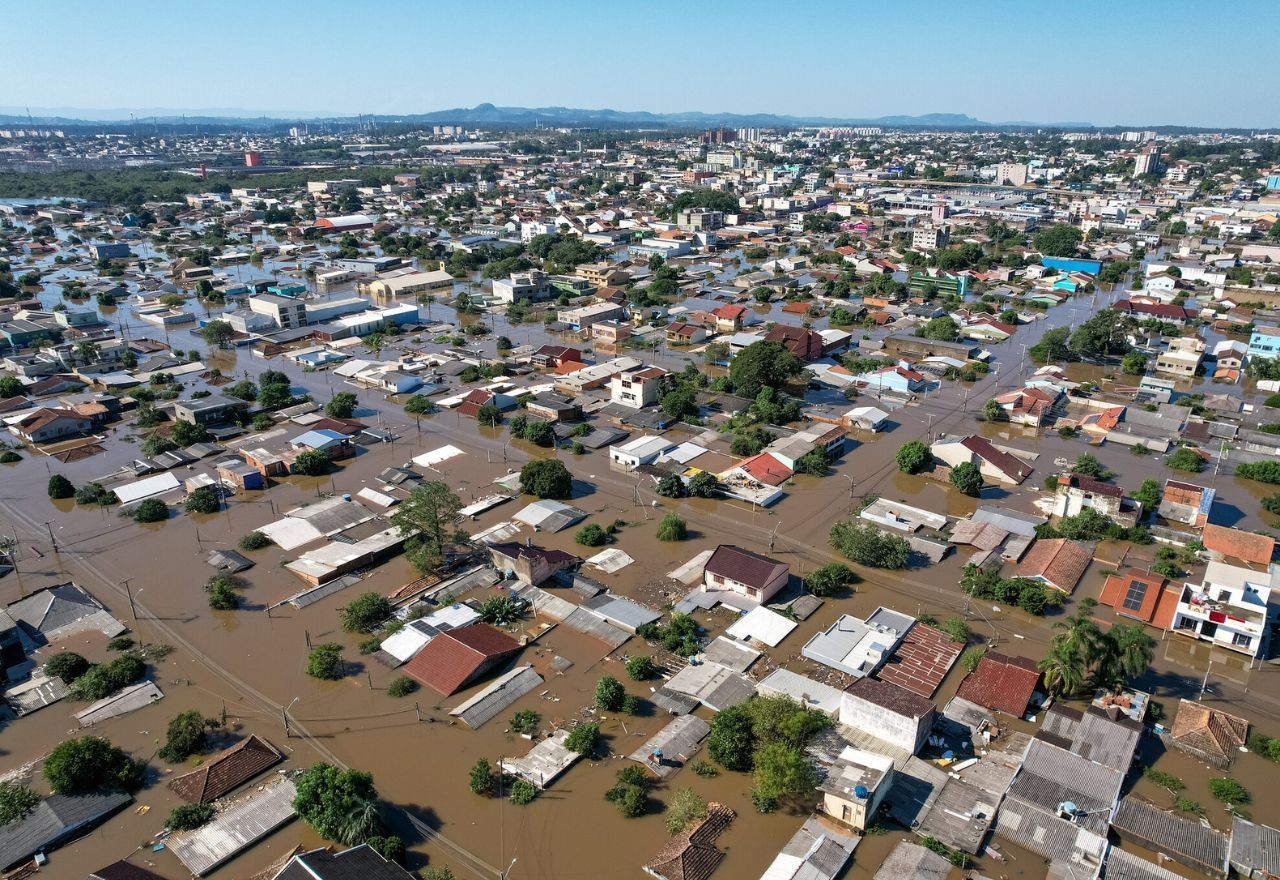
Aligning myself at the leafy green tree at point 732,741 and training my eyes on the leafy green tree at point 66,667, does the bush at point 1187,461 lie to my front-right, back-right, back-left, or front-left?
back-right

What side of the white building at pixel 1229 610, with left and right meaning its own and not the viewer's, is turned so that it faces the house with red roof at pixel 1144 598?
right

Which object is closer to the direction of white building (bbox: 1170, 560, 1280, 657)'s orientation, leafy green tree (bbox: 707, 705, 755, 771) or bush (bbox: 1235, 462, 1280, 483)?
the leafy green tree

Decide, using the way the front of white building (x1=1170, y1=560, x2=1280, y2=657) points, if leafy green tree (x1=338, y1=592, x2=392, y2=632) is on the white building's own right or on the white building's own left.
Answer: on the white building's own right

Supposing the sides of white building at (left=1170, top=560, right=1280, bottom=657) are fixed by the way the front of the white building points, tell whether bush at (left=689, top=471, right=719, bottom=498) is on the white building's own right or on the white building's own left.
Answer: on the white building's own right

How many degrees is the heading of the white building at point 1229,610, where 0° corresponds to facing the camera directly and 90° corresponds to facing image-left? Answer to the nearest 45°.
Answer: approximately 0°

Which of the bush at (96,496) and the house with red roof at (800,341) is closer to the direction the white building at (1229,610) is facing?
the bush

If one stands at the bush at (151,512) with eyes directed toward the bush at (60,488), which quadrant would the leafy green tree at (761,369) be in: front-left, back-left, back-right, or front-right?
back-right

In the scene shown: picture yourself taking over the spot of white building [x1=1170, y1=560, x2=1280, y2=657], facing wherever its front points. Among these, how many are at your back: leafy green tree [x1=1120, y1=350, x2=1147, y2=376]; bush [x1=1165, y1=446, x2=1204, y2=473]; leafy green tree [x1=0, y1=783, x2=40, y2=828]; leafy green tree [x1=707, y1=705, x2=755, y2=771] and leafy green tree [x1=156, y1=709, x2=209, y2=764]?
2

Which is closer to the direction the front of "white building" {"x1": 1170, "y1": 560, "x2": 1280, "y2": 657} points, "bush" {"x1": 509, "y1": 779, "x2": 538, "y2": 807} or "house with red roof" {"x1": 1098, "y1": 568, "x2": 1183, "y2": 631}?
the bush

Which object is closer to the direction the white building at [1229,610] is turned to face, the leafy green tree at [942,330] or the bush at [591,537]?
the bush

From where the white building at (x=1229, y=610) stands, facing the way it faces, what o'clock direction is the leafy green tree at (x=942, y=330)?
The leafy green tree is roughly at 5 o'clock from the white building.

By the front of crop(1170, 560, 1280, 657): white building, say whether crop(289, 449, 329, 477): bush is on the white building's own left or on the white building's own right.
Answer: on the white building's own right

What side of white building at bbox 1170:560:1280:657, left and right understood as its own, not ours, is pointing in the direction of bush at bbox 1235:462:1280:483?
back

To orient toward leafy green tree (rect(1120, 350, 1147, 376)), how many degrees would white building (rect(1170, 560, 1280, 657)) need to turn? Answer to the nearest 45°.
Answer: approximately 180°

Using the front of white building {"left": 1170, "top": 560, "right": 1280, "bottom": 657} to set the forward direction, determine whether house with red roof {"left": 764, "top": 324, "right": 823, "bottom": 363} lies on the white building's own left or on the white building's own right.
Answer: on the white building's own right

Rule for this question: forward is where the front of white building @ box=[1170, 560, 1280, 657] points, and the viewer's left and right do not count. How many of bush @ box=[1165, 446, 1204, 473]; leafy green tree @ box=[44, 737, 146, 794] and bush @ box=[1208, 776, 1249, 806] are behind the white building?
1

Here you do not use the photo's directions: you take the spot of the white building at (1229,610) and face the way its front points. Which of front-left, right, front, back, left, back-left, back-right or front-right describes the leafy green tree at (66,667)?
front-right
